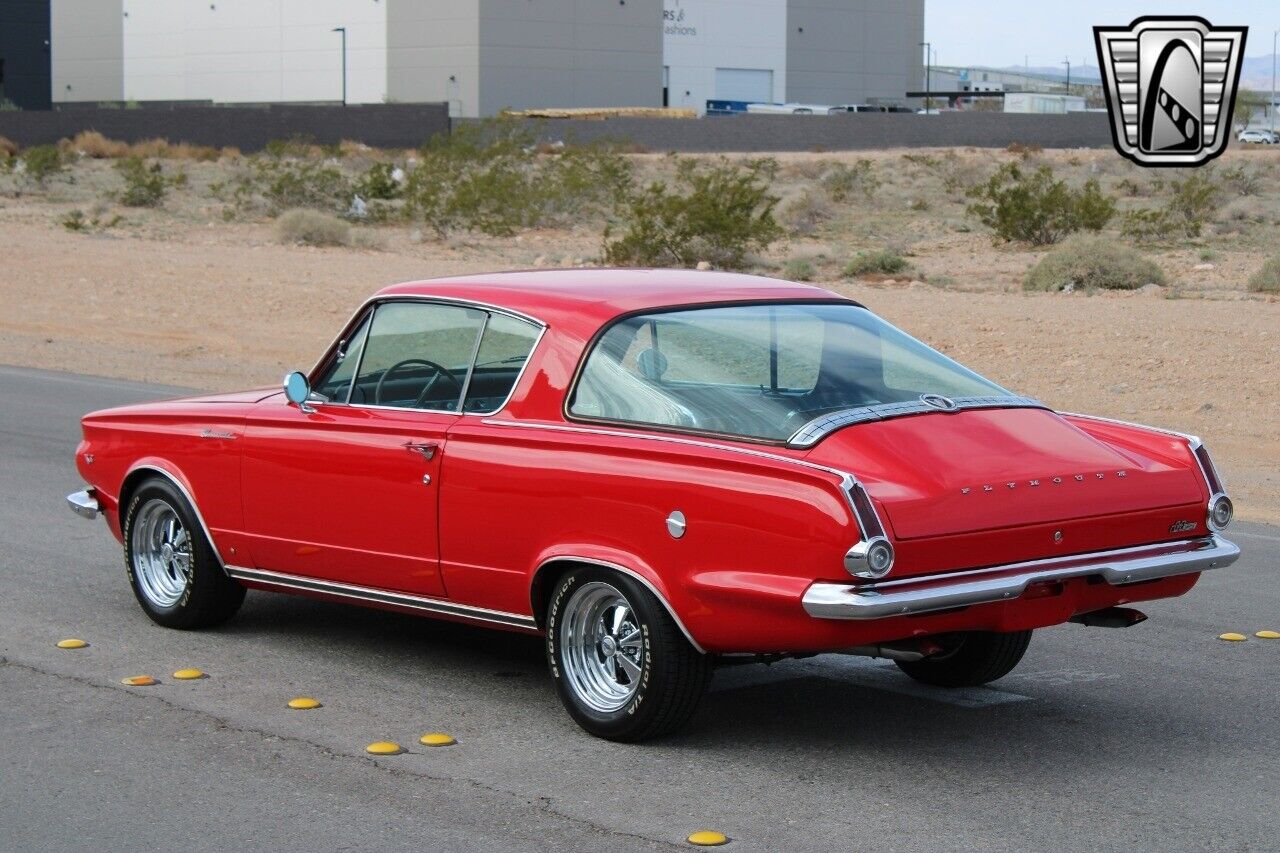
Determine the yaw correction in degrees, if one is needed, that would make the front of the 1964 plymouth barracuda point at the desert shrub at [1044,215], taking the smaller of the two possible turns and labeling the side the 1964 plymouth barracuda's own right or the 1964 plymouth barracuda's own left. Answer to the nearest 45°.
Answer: approximately 45° to the 1964 plymouth barracuda's own right

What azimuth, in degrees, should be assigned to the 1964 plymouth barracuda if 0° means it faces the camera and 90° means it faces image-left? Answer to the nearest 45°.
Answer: approximately 135°

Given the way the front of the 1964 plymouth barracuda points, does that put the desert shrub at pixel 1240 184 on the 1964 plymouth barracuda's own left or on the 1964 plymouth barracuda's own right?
on the 1964 plymouth barracuda's own right

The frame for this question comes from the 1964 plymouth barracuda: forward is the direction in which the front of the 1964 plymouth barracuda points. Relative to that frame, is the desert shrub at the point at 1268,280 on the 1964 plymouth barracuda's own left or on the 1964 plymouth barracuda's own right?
on the 1964 plymouth barracuda's own right

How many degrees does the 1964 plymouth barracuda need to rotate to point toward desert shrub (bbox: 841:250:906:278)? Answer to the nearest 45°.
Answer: approximately 45° to its right

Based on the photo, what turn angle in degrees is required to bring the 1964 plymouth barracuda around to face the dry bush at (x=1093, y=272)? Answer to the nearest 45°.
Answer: approximately 45° to its right

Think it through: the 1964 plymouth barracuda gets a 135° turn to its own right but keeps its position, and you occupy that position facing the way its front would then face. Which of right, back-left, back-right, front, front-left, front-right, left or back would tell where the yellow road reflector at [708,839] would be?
right

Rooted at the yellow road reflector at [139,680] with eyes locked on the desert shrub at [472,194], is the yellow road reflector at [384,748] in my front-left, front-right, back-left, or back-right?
back-right

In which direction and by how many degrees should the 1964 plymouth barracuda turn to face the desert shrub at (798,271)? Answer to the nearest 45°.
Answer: approximately 45° to its right

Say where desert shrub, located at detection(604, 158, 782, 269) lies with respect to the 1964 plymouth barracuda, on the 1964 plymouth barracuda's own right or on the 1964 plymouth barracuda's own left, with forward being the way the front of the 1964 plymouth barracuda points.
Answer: on the 1964 plymouth barracuda's own right

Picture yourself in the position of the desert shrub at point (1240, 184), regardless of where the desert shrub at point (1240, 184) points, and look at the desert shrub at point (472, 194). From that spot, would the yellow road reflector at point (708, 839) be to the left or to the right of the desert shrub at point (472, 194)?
left
